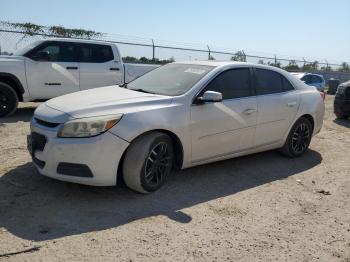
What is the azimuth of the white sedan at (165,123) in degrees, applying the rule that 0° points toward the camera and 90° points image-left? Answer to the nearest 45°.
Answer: approximately 45°

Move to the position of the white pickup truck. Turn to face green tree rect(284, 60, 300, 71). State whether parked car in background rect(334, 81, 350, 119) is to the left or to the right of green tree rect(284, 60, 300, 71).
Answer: right

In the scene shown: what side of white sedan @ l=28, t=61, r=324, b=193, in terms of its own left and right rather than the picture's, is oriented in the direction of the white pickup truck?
right

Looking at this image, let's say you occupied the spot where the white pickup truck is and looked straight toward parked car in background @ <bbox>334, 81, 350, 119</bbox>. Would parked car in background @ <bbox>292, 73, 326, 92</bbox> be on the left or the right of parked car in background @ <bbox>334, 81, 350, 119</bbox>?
left

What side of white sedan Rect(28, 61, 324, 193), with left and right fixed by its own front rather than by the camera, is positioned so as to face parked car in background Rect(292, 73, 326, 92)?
back

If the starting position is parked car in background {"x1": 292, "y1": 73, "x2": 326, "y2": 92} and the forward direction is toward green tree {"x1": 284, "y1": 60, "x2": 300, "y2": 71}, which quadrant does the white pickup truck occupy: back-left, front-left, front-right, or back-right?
back-left

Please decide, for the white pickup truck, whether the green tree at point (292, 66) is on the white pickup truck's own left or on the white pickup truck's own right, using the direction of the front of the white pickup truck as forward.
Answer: on the white pickup truck's own right

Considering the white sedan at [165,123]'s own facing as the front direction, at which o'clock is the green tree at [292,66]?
The green tree is roughly at 5 o'clock from the white sedan.

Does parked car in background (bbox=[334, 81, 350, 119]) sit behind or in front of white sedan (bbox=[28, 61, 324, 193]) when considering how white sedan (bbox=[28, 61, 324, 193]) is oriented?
behind

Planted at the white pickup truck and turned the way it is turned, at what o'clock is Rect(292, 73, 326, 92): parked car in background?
The parked car in background is roughly at 5 o'clock from the white pickup truck.

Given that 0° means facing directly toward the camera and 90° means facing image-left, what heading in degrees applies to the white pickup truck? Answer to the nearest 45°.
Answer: approximately 90°

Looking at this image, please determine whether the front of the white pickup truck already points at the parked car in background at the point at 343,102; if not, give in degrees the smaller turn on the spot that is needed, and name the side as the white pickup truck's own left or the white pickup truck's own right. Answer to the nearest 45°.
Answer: approximately 180°
